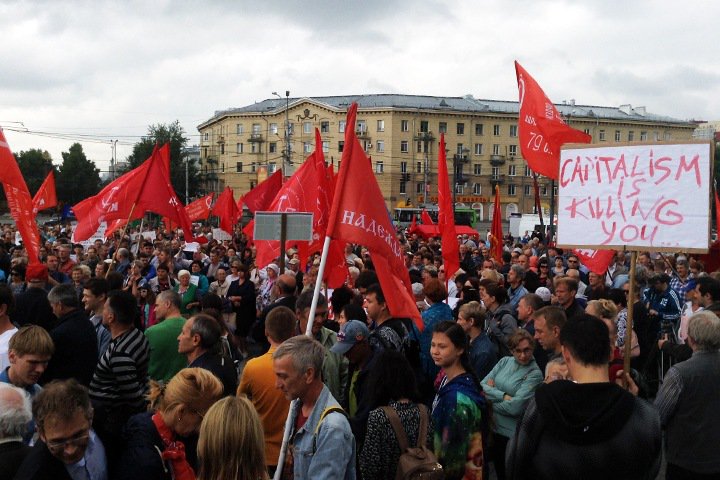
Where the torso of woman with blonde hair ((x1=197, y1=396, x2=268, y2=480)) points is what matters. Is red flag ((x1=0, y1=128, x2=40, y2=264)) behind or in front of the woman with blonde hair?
in front

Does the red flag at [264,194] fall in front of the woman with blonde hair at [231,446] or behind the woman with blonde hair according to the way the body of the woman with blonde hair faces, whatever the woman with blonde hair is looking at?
in front

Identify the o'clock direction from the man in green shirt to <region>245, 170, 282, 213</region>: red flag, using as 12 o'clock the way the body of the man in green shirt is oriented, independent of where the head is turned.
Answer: The red flag is roughly at 2 o'clock from the man in green shirt.

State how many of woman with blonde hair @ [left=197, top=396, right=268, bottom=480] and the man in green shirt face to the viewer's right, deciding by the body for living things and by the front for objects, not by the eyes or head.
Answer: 0

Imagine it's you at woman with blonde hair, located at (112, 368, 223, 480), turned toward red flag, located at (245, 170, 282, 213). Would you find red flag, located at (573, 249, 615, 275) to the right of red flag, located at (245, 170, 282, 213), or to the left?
right

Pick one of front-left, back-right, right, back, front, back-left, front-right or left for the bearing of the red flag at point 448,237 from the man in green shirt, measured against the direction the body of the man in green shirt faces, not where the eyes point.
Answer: right

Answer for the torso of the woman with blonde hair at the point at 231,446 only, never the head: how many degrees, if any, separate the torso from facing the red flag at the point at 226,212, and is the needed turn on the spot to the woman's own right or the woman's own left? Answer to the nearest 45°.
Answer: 0° — they already face it

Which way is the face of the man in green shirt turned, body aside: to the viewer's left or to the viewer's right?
to the viewer's left

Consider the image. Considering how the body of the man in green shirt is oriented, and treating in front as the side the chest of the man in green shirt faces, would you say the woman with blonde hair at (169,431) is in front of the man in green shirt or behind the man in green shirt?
behind

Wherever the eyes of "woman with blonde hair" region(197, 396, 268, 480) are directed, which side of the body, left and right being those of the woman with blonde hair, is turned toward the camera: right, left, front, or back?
back

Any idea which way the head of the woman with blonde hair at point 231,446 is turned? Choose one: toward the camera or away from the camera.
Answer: away from the camera

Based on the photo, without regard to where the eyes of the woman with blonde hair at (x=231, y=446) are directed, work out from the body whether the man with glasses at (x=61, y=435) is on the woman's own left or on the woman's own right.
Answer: on the woman's own left
